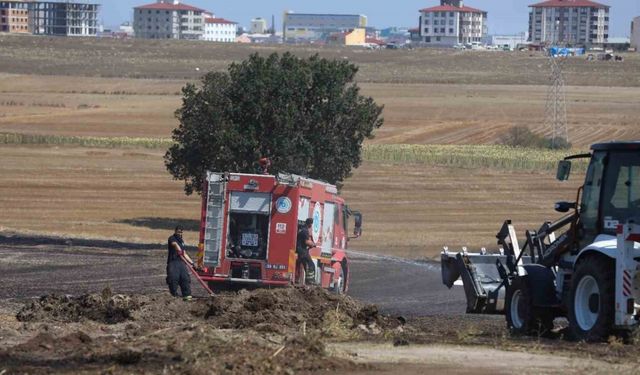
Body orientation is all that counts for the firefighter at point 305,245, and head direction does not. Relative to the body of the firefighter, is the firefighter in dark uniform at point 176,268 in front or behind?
behind

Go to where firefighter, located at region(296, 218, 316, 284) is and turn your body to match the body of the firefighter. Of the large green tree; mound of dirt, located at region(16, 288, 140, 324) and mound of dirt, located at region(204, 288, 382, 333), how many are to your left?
1

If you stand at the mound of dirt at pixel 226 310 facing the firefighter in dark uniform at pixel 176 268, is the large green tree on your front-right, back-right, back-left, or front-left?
front-right
